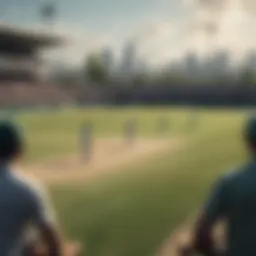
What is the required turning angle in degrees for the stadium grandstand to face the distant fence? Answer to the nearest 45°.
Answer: approximately 90° to its left

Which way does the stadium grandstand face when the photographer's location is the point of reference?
facing the viewer and to the right of the viewer
